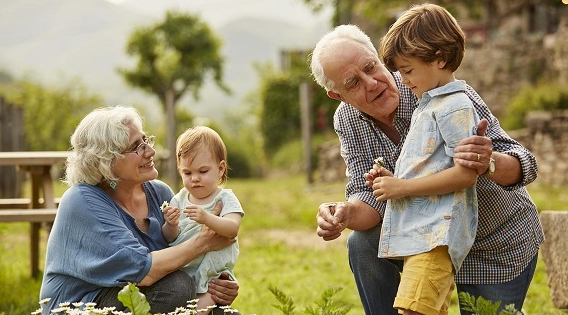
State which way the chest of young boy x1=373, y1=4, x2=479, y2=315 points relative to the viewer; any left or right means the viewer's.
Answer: facing to the left of the viewer

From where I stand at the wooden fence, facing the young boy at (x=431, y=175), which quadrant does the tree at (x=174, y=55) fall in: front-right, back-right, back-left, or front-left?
back-left

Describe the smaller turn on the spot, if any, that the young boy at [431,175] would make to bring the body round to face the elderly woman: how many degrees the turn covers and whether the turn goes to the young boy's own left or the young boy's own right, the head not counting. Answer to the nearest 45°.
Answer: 0° — they already face them

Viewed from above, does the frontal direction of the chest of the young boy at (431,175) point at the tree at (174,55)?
no

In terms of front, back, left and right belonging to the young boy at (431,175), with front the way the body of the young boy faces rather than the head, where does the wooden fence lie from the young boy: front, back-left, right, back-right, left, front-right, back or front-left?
front-right
